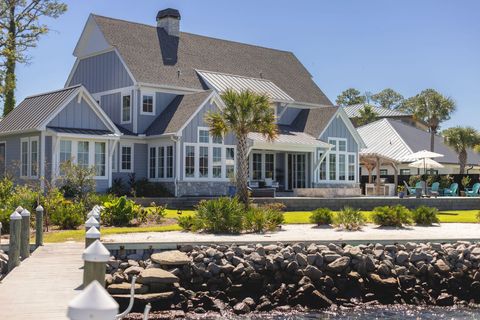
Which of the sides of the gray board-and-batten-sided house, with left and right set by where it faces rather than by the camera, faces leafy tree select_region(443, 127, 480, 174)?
left

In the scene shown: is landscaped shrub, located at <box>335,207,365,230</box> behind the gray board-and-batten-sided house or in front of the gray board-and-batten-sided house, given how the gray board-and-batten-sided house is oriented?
in front

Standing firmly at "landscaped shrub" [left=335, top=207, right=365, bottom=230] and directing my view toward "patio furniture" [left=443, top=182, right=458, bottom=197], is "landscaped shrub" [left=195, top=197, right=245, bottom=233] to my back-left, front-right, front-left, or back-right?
back-left

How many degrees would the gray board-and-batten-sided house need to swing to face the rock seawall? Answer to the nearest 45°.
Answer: approximately 45° to its right

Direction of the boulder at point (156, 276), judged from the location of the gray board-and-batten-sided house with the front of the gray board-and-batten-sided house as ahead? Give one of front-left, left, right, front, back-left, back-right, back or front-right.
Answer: front-right

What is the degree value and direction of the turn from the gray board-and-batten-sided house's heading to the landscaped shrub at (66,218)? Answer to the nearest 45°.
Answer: approximately 45° to its right

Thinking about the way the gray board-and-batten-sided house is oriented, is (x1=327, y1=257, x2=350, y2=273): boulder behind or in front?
in front

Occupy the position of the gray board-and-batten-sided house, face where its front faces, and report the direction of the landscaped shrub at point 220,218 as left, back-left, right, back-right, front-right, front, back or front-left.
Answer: front-right

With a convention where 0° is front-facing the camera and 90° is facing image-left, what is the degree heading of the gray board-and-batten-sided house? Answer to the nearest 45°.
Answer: approximately 315°

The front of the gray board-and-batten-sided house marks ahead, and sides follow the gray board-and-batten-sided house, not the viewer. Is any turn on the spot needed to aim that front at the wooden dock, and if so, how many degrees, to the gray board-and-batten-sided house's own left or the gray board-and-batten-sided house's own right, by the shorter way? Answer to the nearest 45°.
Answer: approximately 45° to the gray board-and-batten-sided house's own right
